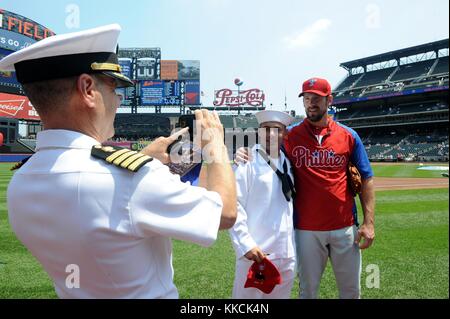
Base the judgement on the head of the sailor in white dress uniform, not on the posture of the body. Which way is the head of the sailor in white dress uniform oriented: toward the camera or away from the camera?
toward the camera

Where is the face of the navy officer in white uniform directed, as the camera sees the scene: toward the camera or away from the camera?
away from the camera

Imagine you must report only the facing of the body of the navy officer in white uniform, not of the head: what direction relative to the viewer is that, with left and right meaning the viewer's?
facing away from the viewer and to the right of the viewer

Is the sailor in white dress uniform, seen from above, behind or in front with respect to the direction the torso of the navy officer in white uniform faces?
in front

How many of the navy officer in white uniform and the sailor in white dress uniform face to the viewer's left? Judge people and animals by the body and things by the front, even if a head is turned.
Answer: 0

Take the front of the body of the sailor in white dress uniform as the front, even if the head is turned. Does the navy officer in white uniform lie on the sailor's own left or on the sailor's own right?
on the sailor's own right
